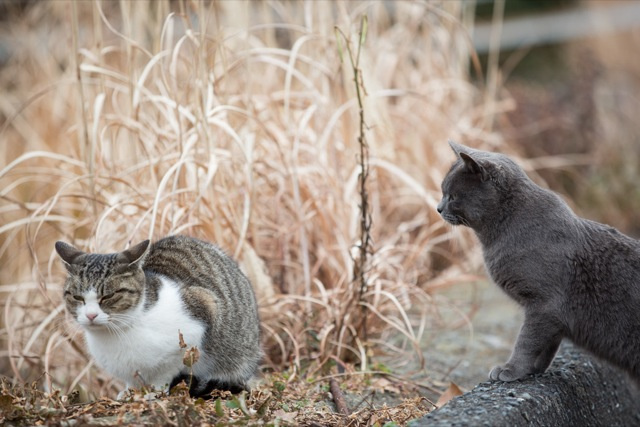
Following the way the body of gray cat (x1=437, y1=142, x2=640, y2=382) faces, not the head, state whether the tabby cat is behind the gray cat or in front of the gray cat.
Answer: in front

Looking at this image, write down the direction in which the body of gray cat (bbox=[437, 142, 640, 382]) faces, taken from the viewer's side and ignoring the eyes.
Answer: to the viewer's left

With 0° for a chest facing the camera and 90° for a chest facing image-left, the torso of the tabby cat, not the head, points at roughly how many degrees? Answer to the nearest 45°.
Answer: approximately 45°

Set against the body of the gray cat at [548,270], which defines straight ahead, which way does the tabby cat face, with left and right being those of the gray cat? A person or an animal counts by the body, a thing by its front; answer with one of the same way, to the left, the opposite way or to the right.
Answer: to the left

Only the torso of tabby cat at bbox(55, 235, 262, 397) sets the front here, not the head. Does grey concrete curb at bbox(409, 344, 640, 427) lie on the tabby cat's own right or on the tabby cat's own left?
on the tabby cat's own left

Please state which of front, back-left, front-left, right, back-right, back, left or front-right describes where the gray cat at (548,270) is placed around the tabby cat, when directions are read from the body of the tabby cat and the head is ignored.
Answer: back-left

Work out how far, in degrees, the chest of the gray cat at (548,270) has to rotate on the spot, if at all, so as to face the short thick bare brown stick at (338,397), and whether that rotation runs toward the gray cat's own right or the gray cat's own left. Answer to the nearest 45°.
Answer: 0° — it already faces it
